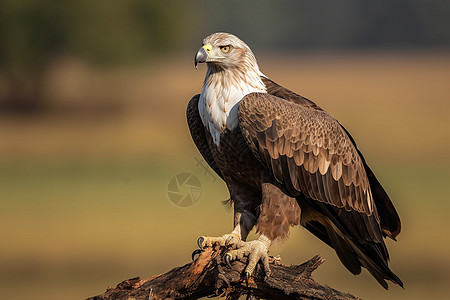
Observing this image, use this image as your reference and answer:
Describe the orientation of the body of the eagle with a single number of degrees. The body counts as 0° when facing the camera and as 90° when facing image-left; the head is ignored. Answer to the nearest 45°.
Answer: approximately 45°
